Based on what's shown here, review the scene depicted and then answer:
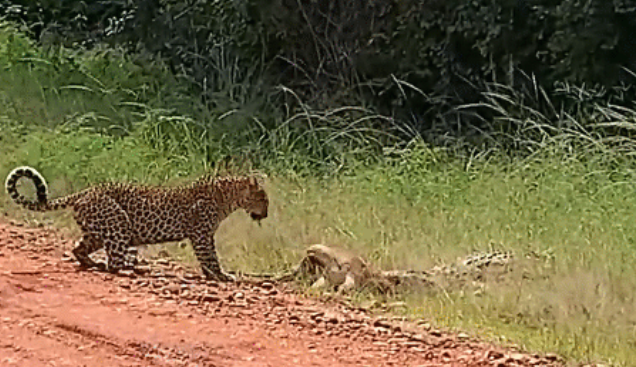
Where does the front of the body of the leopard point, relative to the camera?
to the viewer's right
